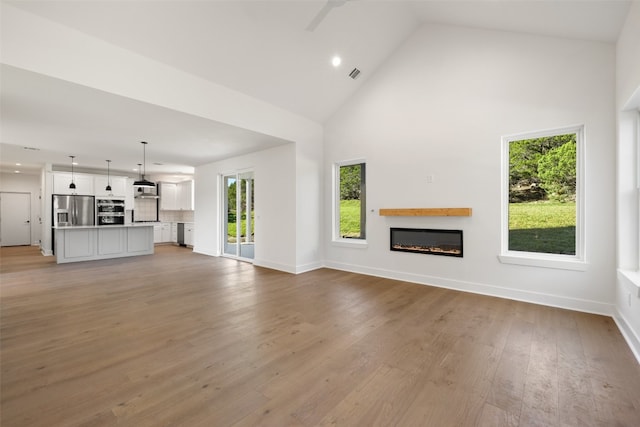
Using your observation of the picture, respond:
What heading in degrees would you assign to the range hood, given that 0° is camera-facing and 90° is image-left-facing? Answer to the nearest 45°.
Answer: approximately 0°

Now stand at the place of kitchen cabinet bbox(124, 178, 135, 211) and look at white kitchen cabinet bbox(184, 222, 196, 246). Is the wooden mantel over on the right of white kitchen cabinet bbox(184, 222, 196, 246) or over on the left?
right

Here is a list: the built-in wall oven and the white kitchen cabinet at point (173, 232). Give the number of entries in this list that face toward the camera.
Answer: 2

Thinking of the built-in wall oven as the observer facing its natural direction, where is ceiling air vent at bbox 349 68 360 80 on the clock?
The ceiling air vent is roughly at 11 o'clock from the built-in wall oven.

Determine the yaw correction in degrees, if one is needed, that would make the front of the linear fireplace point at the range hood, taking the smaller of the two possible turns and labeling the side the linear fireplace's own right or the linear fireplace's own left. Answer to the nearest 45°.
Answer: approximately 45° to the linear fireplace's own right

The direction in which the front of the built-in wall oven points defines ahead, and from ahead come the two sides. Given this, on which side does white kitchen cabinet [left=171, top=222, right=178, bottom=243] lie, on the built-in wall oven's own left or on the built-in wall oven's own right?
on the built-in wall oven's own left

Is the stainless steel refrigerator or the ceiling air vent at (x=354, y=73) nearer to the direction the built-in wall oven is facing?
the ceiling air vent

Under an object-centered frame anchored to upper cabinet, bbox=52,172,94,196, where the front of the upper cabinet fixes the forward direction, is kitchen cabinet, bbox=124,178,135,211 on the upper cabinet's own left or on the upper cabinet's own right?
on the upper cabinet's own left

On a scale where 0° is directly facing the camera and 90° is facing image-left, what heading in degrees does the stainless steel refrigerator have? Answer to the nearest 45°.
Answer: approximately 0°

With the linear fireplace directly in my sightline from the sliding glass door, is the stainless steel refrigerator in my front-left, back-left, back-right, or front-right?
back-right

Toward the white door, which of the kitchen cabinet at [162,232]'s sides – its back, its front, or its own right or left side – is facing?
right
